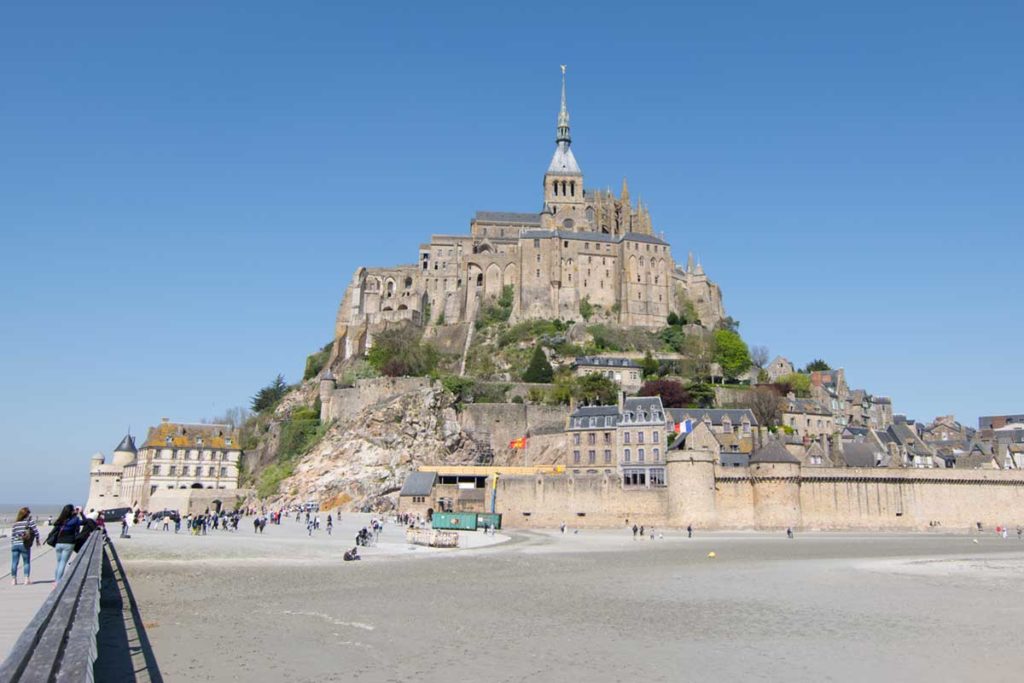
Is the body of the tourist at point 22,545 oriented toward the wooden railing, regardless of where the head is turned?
no

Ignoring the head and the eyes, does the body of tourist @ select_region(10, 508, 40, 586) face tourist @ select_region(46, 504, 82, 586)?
no

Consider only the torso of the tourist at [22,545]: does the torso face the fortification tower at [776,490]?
no
